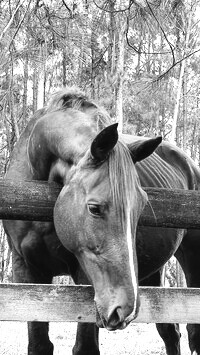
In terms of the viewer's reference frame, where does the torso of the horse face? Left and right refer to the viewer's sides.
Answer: facing the viewer and to the left of the viewer
